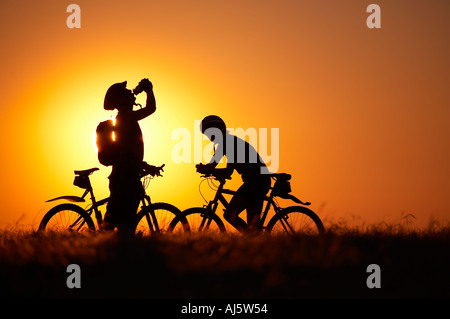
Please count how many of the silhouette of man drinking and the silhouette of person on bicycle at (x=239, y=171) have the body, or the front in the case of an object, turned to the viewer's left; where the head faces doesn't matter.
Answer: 1

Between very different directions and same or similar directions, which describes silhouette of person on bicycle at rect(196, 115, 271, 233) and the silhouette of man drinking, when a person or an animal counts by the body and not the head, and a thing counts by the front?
very different directions

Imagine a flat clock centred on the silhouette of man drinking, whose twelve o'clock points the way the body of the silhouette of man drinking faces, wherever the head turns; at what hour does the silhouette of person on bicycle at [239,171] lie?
The silhouette of person on bicycle is roughly at 12 o'clock from the silhouette of man drinking.

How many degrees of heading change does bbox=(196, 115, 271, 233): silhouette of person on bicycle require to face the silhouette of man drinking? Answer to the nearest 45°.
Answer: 0° — it already faces them

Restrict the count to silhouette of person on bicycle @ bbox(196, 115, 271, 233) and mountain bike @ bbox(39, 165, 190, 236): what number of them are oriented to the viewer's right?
1

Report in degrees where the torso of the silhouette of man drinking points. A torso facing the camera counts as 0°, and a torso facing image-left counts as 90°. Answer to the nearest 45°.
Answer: approximately 270°

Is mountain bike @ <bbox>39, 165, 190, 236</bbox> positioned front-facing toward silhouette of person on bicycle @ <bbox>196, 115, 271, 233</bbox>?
yes

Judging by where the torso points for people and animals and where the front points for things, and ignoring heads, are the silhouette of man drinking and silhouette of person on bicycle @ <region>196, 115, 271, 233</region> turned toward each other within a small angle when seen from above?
yes

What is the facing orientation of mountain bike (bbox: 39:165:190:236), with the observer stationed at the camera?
facing to the right of the viewer

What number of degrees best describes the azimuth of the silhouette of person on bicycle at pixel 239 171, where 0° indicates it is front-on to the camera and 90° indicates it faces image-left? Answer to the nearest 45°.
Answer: approximately 90°
